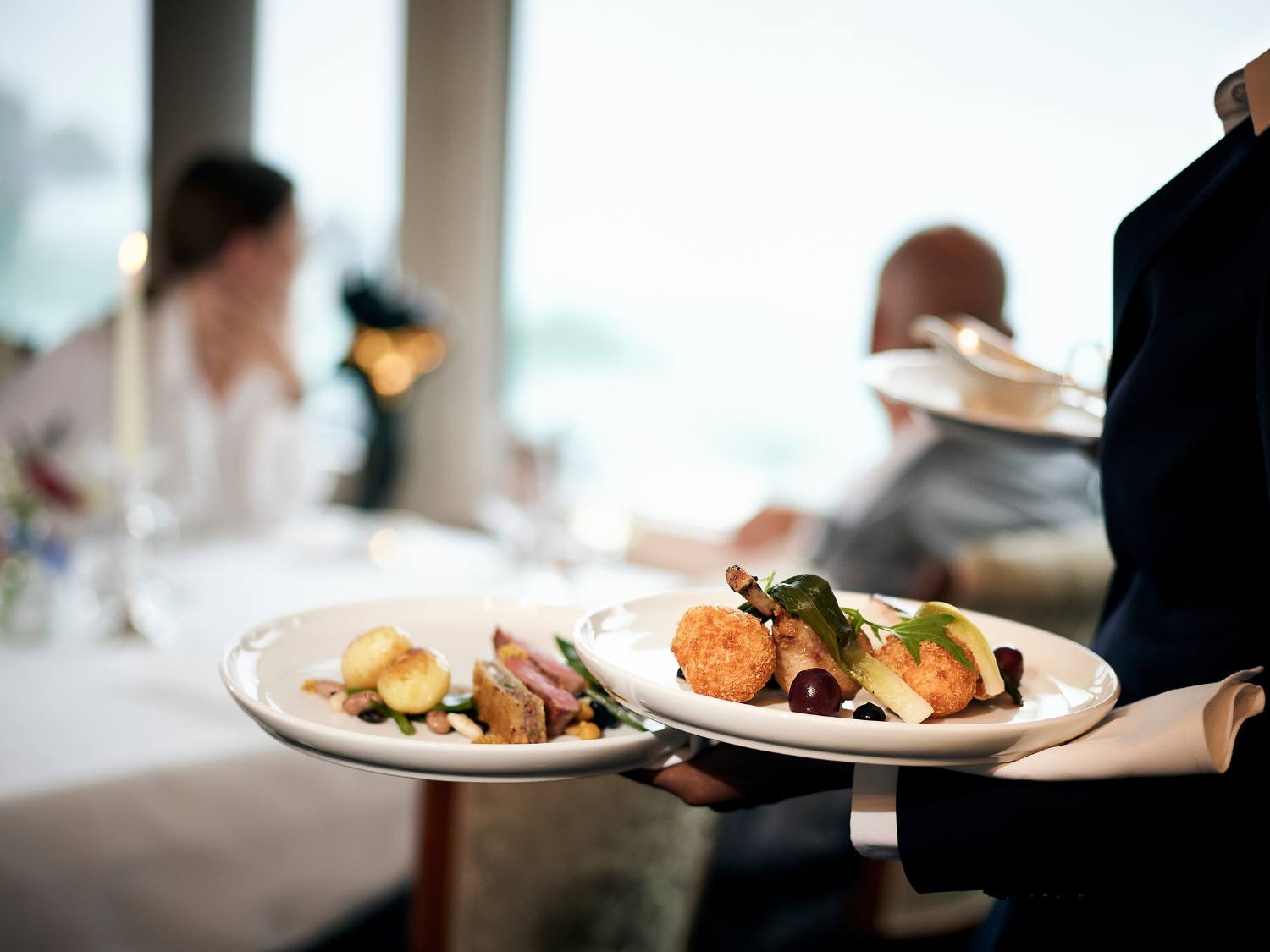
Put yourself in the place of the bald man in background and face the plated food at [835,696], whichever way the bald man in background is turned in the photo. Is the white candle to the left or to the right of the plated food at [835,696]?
right

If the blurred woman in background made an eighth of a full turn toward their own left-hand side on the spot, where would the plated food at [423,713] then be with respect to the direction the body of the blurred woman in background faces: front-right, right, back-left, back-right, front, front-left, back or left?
right

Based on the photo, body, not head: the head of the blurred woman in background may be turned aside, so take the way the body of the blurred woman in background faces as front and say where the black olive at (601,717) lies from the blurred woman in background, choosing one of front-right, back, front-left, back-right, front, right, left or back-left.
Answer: front-right

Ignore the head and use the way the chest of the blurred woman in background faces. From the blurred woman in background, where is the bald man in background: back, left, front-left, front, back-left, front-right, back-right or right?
front

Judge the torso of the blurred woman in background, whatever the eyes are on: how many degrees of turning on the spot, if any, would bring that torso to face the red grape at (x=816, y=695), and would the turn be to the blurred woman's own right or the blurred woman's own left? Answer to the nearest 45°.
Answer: approximately 45° to the blurred woman's own right

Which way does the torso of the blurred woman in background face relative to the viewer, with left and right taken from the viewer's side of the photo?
facing the viewer and to the right of the viewer

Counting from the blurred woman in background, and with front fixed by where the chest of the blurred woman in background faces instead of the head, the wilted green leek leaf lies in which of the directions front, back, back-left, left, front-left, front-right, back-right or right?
front-right
